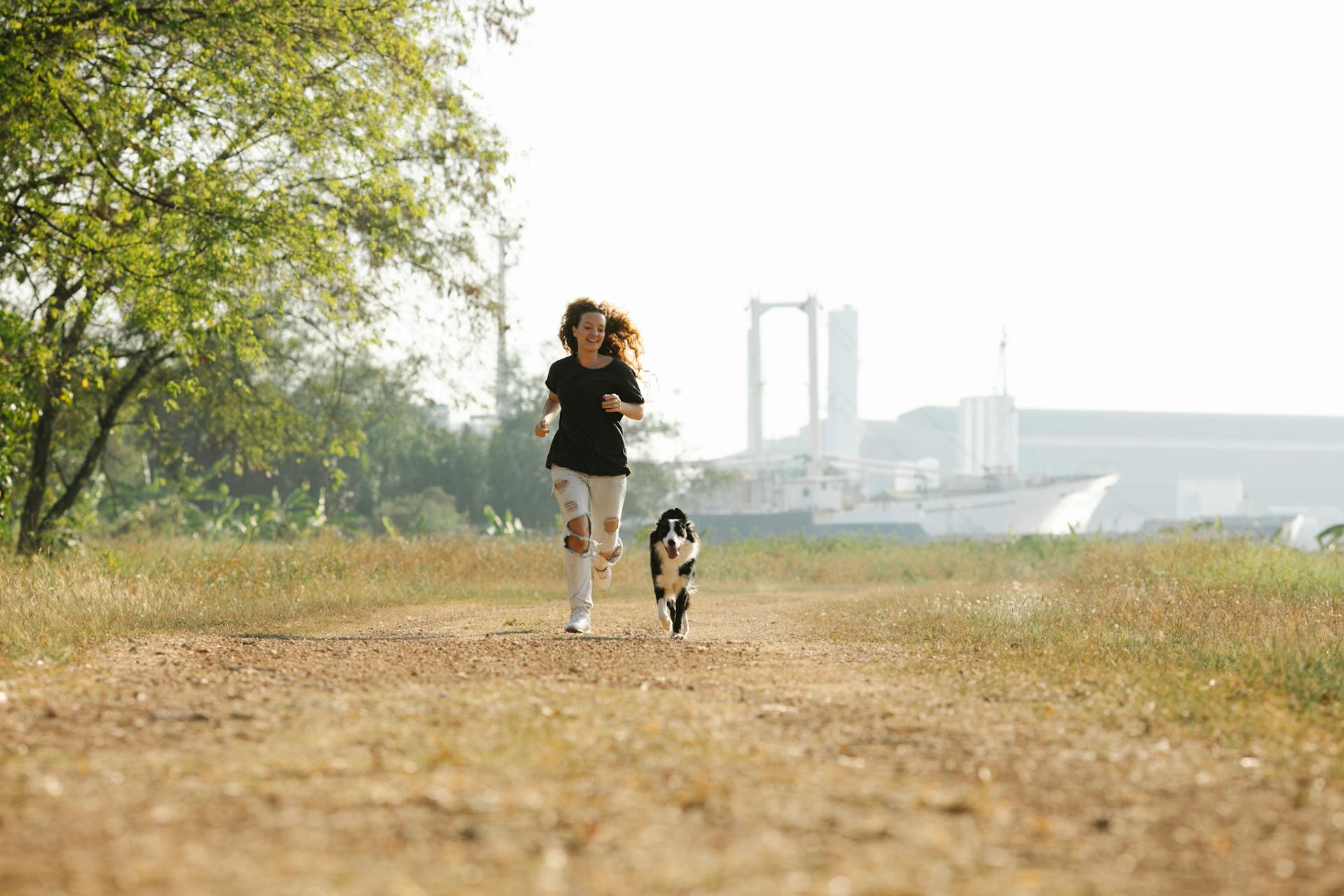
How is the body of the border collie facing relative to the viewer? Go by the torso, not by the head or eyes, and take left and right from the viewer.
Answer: facing the viewer

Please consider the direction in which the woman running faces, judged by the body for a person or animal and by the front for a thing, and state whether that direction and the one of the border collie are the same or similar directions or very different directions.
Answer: same or similar directions

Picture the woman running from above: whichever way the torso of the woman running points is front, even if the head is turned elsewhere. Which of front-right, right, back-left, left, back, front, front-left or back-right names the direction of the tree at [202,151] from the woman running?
back-right

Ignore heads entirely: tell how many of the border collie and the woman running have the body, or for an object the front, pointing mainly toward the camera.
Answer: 2
